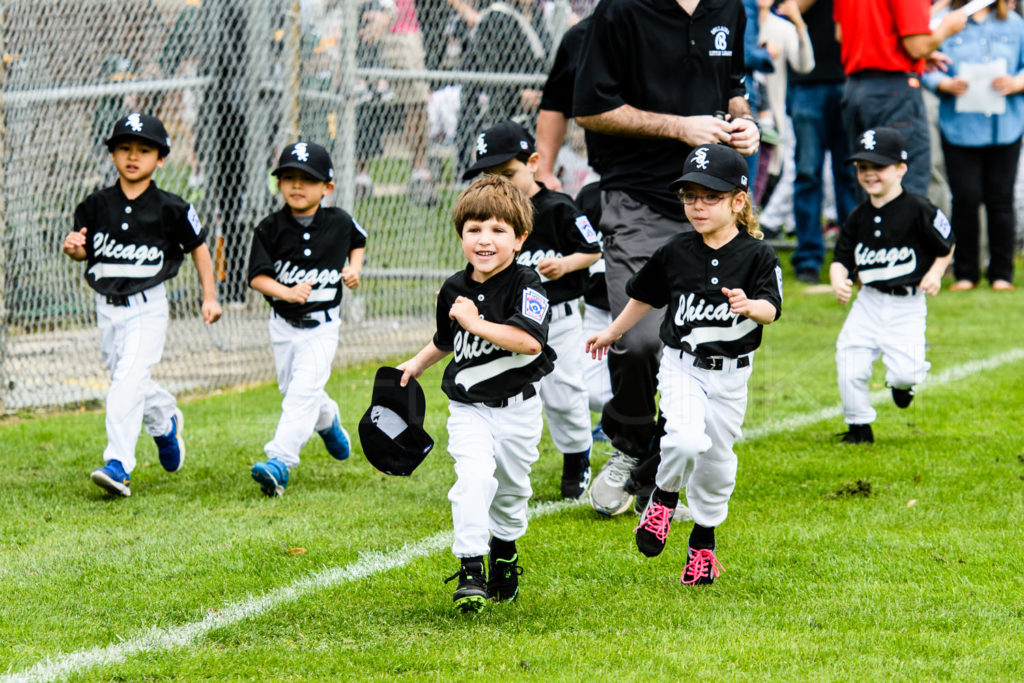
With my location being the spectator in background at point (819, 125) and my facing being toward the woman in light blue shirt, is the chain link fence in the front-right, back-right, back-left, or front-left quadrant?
back-right

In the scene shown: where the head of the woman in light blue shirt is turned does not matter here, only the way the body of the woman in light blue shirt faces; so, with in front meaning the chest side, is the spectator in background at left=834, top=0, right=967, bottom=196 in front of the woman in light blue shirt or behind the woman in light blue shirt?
in front

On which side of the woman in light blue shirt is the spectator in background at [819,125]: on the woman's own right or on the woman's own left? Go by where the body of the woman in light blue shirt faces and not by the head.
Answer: on the woman's own right

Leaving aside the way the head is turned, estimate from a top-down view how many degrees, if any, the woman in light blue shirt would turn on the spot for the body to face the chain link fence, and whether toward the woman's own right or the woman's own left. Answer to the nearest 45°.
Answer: approximately 45° to the woman's own right

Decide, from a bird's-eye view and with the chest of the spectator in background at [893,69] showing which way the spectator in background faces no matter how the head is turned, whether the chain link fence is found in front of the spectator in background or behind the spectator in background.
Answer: behind

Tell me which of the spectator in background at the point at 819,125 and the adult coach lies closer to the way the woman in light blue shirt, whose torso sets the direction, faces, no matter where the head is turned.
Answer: the adult coach

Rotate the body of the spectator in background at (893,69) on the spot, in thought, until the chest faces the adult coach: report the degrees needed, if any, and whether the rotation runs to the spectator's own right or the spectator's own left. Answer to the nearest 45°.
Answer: approximately 135° to the spectator's own right

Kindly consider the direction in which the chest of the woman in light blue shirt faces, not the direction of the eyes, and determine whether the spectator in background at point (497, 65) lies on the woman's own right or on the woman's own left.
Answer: on the woman's own right
